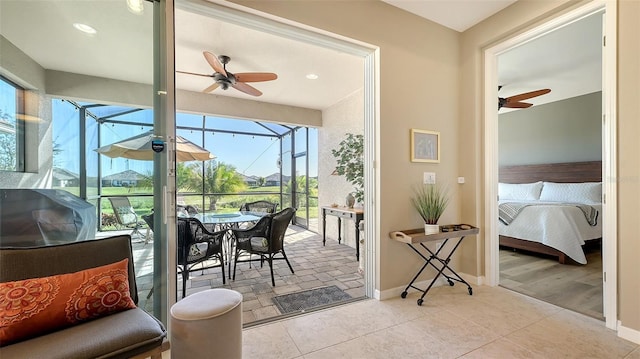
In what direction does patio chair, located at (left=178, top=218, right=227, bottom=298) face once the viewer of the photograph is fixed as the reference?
facing away from the viewer and to the right of the viewer

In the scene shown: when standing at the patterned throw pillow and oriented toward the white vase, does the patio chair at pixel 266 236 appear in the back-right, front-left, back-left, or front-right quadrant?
front-left

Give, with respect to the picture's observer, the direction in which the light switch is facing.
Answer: facing the viewer

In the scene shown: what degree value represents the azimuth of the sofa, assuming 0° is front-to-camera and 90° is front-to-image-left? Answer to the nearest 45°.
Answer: approximately 315°

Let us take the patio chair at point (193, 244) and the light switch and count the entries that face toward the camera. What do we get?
1
